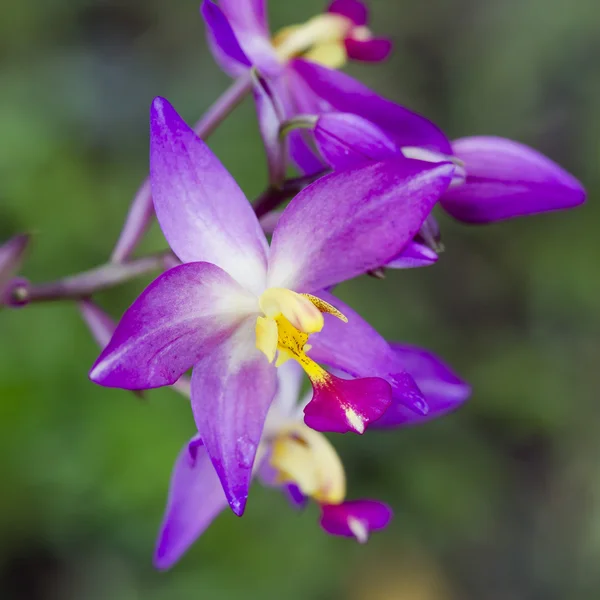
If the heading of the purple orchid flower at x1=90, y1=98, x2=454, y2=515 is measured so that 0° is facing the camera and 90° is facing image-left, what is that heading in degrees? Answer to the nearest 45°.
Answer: approximately 315°
